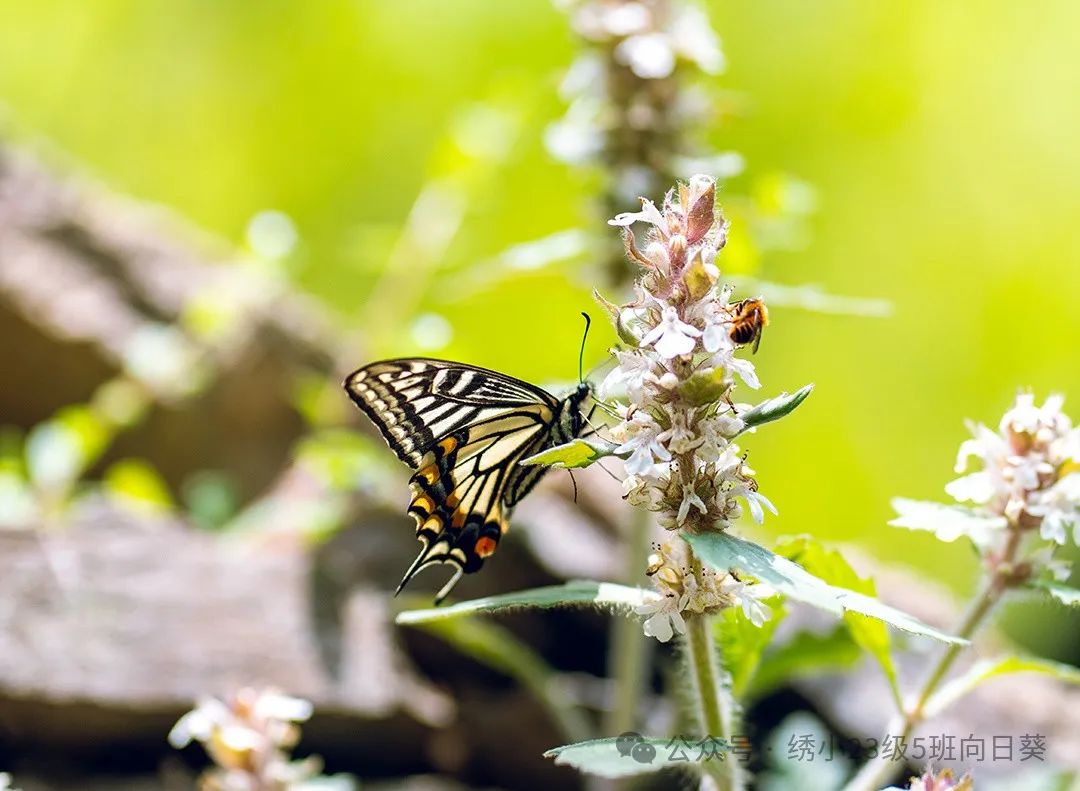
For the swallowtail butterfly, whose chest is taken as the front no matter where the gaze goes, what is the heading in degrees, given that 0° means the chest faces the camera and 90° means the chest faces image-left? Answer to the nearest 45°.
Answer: approximately 270°
